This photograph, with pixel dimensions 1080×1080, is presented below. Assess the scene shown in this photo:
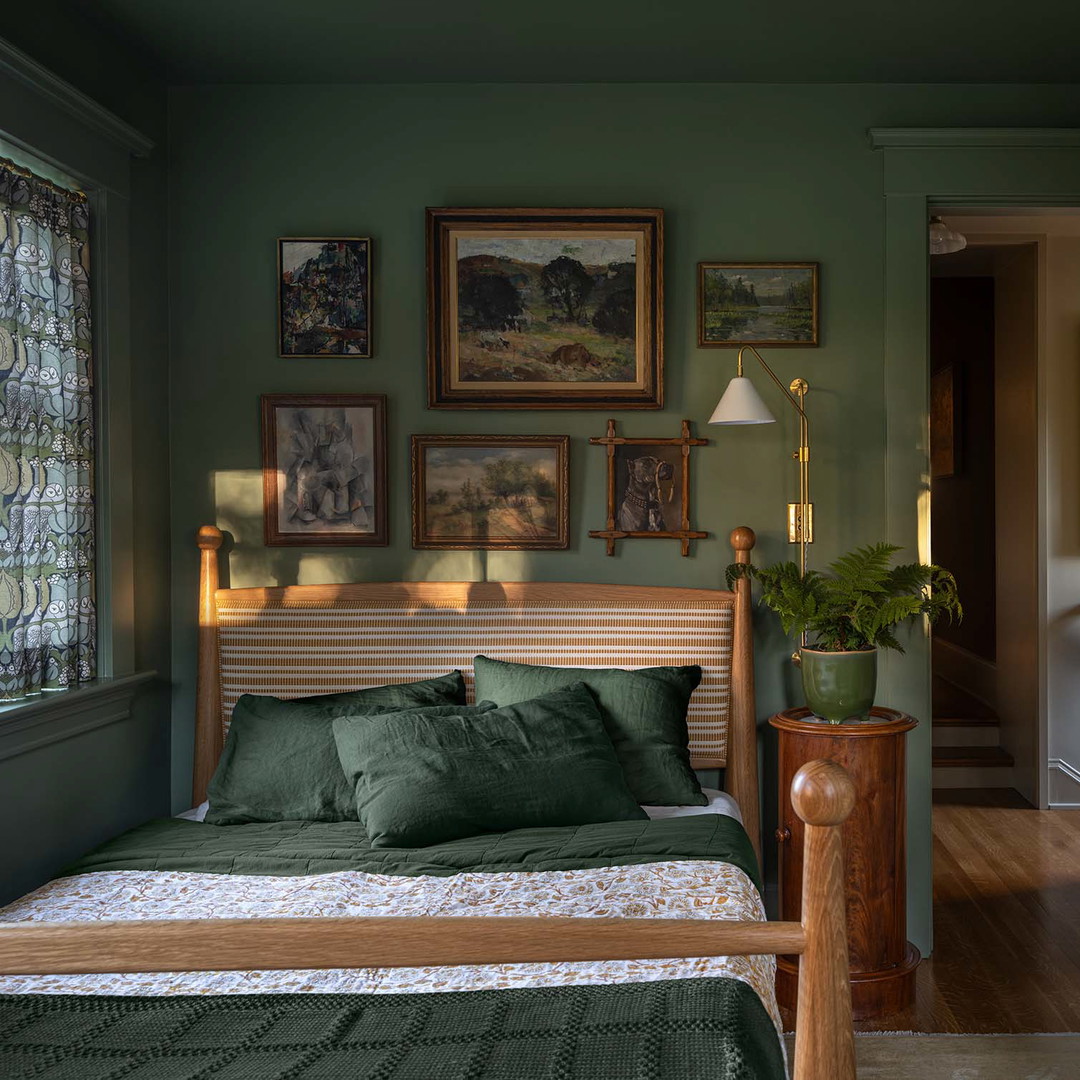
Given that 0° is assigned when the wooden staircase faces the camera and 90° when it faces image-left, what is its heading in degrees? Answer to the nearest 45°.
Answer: approximately 0°

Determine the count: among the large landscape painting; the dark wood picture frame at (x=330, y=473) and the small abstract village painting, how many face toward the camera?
3

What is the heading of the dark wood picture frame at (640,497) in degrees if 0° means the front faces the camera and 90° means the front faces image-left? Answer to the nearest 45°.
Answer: approximately 0°

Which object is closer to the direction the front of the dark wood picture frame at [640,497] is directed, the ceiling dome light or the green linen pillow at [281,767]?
the green linen pillow

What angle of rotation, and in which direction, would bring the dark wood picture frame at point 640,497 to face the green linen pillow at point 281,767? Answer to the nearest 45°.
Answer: approximately 45° to its right

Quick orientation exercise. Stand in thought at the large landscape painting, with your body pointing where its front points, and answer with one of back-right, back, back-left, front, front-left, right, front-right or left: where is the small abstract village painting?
right

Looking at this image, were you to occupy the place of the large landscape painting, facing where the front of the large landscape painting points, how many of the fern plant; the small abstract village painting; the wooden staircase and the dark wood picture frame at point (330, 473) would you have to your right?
2

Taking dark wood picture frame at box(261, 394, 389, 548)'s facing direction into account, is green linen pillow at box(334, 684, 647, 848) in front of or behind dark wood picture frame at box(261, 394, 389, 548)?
in front
